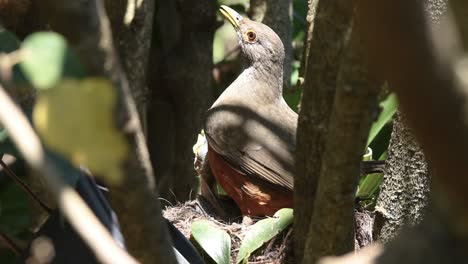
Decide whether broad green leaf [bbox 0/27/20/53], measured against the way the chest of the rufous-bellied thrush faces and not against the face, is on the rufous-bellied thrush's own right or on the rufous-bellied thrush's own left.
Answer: on the rufous-bellied thrush's own left

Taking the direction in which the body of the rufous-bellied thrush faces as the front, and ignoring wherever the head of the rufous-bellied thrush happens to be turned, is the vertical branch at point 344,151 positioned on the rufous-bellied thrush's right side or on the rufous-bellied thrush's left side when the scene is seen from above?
on the rufous-bellied thrush's left side

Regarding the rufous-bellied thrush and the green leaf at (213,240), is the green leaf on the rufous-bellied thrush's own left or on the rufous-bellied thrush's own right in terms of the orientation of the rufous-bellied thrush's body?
on the rufous-bellied thrush's own left

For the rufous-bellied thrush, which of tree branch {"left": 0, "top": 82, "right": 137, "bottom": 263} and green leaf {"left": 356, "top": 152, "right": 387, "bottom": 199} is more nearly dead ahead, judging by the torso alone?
the tree branch

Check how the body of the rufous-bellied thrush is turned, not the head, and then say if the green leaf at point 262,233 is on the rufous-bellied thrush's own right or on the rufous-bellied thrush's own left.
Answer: on the rufous-bellied thrush's own left

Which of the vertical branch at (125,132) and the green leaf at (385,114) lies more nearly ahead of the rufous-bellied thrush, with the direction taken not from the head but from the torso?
the vertical branch

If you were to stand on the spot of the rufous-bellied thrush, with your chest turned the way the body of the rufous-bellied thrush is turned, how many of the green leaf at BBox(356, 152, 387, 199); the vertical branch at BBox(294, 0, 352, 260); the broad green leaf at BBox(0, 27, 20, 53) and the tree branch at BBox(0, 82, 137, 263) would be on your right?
0

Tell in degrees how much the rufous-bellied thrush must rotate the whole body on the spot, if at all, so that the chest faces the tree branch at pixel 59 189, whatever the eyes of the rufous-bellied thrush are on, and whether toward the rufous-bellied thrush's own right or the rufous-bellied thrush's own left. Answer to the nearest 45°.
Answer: approximately 90° to the rufous-bellied thrush's own left

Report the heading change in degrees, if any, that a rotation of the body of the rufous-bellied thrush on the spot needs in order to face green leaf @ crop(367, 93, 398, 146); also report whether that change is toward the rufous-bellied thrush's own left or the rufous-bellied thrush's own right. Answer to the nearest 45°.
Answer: approximately 135° to the rufous-bellied thrush's own left

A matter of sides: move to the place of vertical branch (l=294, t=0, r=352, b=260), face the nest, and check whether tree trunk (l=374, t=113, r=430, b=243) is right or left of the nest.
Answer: right

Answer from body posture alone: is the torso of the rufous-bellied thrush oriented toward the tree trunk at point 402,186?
no

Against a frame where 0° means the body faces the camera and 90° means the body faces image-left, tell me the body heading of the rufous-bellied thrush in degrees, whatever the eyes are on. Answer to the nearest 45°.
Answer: approximately 90°
